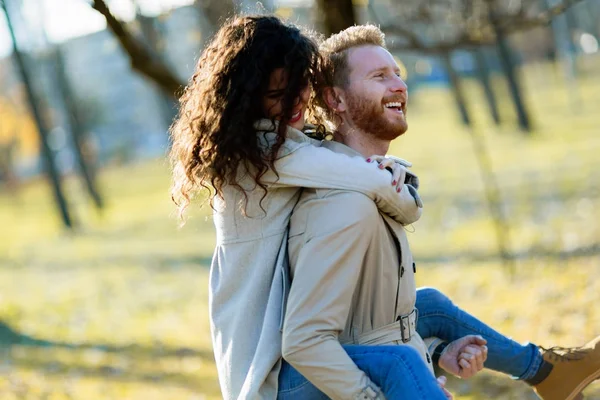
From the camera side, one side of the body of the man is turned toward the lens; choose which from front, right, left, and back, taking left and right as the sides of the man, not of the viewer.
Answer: right

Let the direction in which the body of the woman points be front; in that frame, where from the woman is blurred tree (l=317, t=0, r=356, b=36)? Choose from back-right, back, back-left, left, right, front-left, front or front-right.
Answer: left

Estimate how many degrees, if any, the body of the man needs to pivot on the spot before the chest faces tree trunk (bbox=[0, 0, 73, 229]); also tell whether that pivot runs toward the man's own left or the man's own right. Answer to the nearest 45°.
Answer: approximately 135° to the man's own left

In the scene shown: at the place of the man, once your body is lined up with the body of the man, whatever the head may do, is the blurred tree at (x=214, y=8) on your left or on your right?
on your left

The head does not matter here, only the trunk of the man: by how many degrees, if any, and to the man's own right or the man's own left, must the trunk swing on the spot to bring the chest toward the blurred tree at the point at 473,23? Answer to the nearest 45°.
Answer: approximately 90° to the man's own left

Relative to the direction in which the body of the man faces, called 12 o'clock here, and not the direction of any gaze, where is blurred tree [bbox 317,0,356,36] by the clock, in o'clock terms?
The blurred tree is roughly at 9 o'clock from the man.

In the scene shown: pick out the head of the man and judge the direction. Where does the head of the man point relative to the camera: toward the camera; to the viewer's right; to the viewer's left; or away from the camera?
to the viewer's right

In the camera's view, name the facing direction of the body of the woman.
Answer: to the viewer's right

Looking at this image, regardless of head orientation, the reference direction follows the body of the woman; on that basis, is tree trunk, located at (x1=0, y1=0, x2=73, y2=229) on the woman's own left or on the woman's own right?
on the woman's own left
